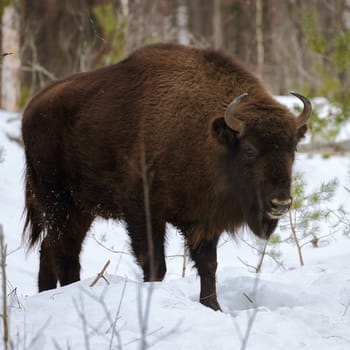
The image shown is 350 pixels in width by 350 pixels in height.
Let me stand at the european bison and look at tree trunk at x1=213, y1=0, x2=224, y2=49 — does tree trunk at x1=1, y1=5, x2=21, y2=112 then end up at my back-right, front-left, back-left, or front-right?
front-left

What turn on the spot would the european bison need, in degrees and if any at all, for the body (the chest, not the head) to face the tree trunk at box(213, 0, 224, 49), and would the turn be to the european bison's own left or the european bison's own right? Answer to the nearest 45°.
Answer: approximately 135° to the european bison's own left

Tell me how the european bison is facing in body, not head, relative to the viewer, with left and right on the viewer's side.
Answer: facing the viewer and to the right of the viewer

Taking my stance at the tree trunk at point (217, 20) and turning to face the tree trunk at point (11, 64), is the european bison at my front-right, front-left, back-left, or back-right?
front-left

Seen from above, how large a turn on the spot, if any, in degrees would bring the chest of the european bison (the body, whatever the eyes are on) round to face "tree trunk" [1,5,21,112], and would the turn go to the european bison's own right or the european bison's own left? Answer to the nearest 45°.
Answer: approximately 135° to the european bison's own left

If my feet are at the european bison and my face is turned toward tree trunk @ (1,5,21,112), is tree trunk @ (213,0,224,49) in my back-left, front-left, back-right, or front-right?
front-right
